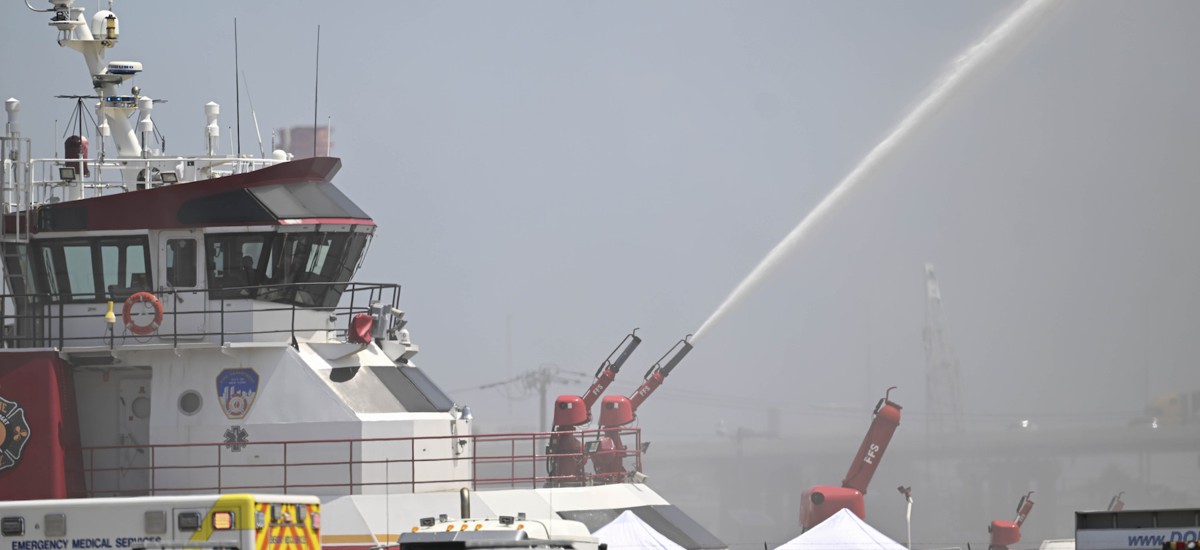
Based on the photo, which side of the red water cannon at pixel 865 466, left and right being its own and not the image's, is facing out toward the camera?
right

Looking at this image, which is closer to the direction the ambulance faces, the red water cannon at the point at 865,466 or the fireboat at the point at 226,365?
the fireboat

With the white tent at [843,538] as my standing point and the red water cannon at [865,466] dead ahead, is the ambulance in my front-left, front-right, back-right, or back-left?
back-left

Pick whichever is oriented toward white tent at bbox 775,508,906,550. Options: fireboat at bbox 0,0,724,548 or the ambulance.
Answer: the fireboat

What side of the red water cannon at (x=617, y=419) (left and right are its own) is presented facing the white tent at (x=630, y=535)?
right

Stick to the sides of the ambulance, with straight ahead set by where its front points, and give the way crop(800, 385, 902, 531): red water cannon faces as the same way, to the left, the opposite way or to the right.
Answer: the opposite way

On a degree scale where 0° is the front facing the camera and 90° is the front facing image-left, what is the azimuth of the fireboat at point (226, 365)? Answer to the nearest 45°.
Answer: approximately 270°

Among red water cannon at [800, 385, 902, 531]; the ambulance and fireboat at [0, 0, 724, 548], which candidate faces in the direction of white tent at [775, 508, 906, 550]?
the fireboat

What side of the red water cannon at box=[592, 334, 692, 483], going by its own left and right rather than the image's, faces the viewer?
right

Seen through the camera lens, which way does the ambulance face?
facing away from the viewer and to the left of the viewer

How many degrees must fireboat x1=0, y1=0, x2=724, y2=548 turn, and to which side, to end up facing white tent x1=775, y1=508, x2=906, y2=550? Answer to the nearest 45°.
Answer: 0° — it already faces it
